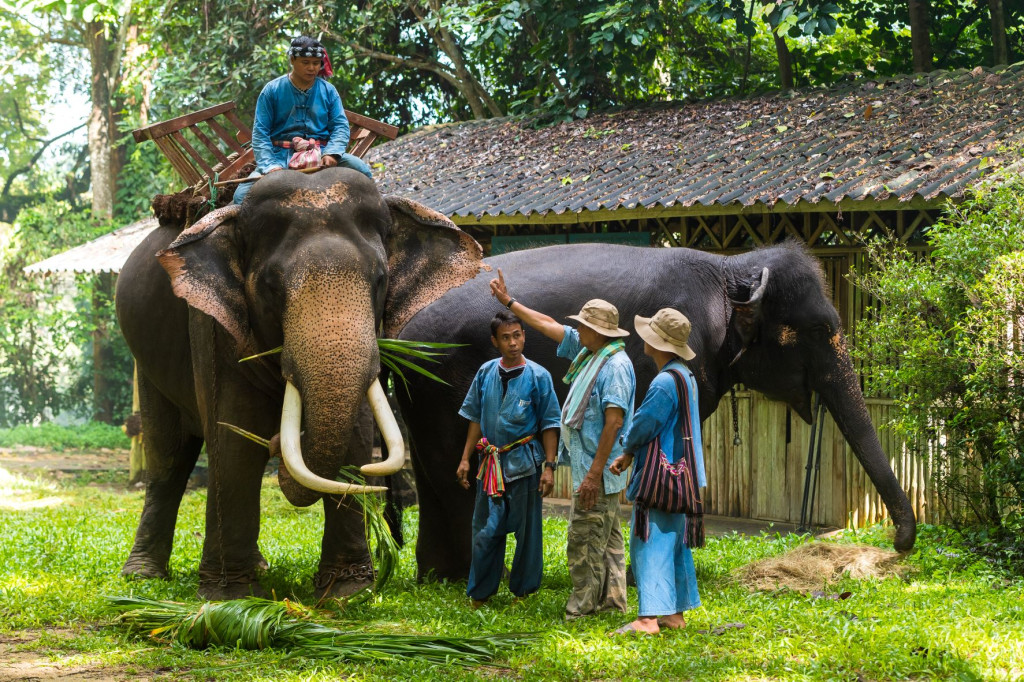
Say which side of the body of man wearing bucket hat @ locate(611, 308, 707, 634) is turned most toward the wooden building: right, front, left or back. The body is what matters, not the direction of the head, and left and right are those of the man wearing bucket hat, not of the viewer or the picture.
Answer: right

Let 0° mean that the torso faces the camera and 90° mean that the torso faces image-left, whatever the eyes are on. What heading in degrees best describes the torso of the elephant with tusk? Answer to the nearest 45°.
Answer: approximately 315°

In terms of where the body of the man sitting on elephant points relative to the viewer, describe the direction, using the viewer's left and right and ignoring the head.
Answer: facing the viewer

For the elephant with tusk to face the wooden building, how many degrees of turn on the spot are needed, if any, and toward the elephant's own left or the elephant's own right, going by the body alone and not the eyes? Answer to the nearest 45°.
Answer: approximately 90° to the elephant's own left

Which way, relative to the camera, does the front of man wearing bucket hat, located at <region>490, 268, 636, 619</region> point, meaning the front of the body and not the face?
to the viewer's left

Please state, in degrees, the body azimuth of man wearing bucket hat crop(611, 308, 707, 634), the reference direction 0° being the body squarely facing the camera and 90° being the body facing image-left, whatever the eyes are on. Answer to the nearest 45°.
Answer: approximately 90°

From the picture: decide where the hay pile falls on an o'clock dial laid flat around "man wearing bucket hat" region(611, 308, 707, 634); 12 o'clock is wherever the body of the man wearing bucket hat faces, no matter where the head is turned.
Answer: The hay pile is roughly at 4 o'clock from the man wearing bucket hat.

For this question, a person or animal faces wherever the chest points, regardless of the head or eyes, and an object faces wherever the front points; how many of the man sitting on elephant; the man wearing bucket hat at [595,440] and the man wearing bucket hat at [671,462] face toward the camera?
1
